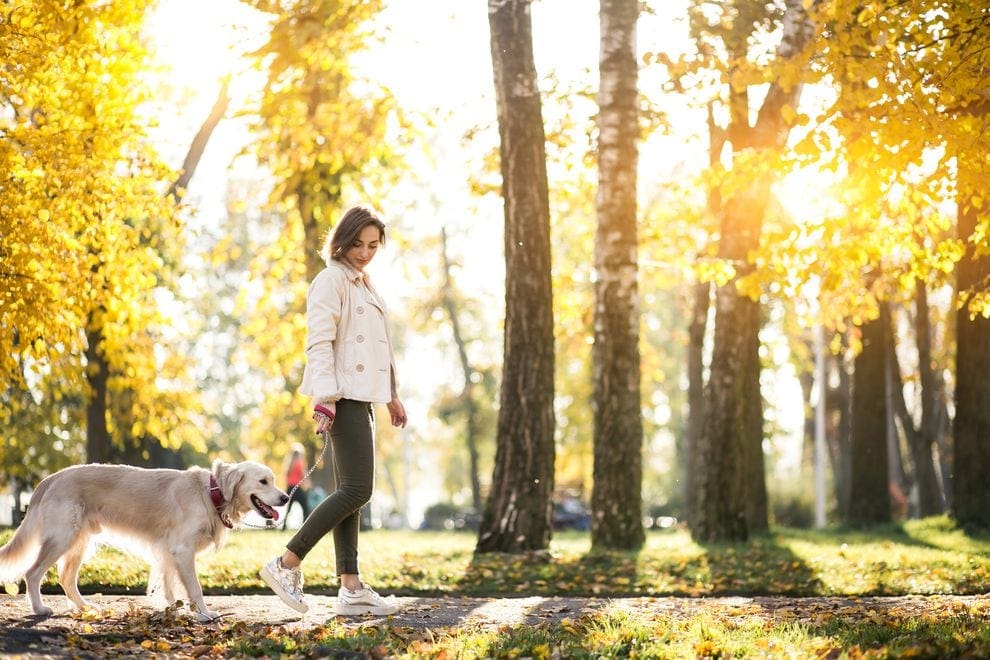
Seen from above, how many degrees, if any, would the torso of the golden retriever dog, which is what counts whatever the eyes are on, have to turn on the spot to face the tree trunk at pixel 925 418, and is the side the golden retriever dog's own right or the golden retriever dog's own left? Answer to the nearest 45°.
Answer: approximately 45° to the golden retriever dog's own left

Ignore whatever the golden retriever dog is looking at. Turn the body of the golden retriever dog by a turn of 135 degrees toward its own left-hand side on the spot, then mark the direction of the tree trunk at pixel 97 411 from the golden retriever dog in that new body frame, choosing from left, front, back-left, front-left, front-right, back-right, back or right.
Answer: front-right

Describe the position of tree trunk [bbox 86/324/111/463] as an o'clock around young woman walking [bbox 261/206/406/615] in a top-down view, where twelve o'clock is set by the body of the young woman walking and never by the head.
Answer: The tree trunk is roughly at 7 o'clock from the young woman walking.

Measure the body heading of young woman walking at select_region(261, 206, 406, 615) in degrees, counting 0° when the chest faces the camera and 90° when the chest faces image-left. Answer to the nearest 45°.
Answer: approximately 315°

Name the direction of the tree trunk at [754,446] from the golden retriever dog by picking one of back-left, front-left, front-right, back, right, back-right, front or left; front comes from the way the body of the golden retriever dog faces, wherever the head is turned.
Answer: front-left

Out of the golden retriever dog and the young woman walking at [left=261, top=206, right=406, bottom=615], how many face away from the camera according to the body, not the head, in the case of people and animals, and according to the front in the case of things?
0

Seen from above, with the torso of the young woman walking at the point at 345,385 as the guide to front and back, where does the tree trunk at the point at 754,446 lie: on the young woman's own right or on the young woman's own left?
on the young woman's own left

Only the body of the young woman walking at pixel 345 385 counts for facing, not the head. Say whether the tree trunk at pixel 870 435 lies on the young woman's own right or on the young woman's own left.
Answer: on the young woman's own left

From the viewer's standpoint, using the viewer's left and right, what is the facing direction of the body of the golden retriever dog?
facing to the right of the viewer

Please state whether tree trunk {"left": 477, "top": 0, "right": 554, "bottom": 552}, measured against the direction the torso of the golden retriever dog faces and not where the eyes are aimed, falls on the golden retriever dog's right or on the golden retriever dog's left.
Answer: on the golden retriever dog's left

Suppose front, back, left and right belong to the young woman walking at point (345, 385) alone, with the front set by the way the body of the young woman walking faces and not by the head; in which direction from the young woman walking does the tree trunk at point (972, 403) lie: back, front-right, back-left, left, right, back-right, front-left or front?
left

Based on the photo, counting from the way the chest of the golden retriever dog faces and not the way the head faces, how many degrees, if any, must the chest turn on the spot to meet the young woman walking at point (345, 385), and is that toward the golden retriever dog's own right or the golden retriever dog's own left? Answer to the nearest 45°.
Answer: approximately 45° to the golden retriever dog's own right

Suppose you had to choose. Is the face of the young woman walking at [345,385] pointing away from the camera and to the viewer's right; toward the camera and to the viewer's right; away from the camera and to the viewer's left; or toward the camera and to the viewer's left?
toward the camera and to the viewer's right
